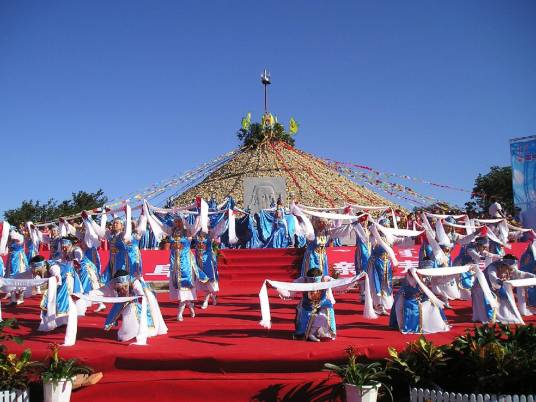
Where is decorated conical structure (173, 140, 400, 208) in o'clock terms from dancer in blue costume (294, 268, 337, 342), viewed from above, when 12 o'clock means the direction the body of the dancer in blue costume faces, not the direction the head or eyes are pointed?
The decorated conical structure is roughly at 6 o'clock from the dancer in blue costume.

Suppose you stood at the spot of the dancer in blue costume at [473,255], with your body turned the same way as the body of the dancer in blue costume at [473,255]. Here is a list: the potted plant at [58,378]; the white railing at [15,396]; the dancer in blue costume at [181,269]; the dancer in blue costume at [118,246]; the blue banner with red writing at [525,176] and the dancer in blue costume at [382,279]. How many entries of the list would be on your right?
5

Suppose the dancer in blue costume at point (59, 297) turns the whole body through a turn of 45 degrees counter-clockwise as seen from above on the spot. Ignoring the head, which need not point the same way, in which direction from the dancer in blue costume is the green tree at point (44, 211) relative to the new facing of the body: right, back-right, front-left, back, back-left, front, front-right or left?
back

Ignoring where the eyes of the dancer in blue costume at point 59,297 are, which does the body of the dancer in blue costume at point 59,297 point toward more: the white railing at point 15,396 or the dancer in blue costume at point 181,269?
the white railing

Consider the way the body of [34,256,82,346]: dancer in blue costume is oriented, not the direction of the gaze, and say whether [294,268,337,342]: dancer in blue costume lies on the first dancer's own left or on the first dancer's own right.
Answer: on the first dancer's own left

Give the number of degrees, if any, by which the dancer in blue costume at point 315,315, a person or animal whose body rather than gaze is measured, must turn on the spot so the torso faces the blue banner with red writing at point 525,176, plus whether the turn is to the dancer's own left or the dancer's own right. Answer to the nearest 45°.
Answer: approximately 135° to the dancer's own left

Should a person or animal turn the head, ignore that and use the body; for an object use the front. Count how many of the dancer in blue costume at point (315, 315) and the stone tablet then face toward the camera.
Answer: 2

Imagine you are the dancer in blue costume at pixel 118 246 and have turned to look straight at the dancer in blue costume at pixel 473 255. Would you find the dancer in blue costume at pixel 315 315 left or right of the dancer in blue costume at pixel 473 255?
right

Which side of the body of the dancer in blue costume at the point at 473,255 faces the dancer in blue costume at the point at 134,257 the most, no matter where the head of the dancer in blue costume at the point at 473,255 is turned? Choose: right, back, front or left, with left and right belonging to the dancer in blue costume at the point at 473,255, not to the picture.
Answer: right

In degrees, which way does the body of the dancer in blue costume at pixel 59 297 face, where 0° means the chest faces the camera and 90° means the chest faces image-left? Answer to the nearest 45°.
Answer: approximately 45°
